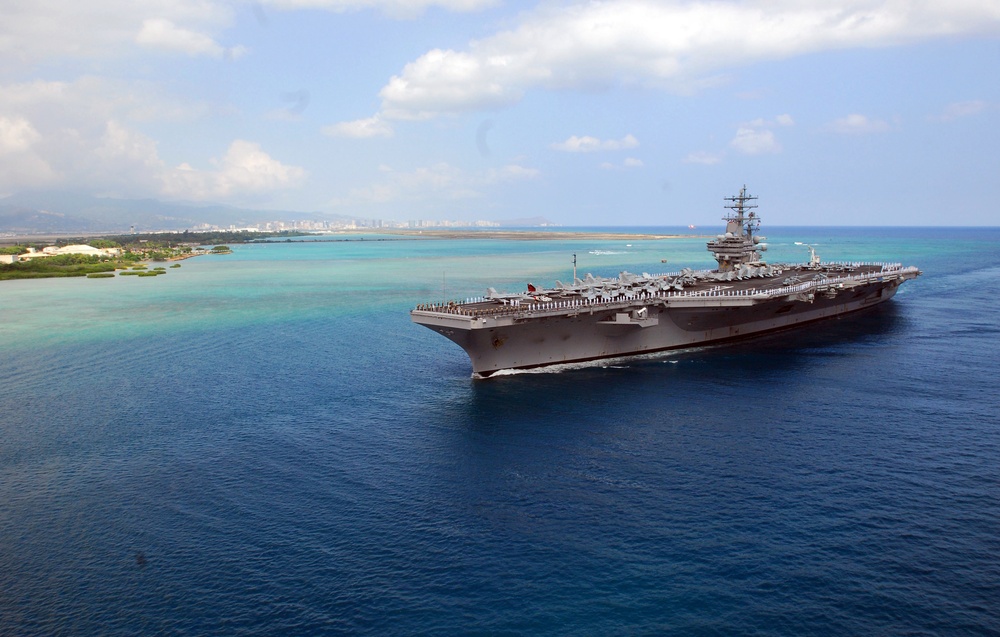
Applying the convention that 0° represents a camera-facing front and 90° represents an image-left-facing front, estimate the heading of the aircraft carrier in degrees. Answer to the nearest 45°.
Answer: approximately 45°
